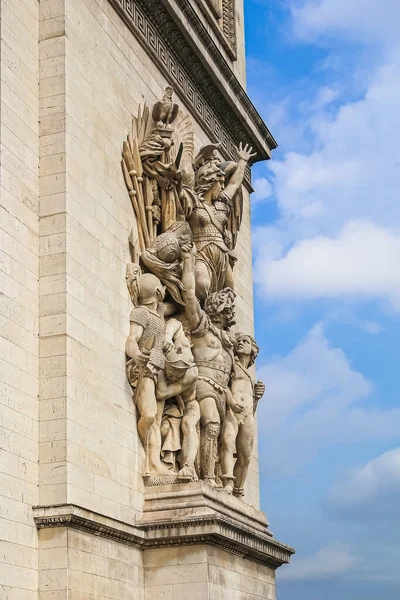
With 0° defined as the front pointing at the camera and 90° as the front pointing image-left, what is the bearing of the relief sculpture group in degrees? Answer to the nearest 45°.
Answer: approximately 315°
